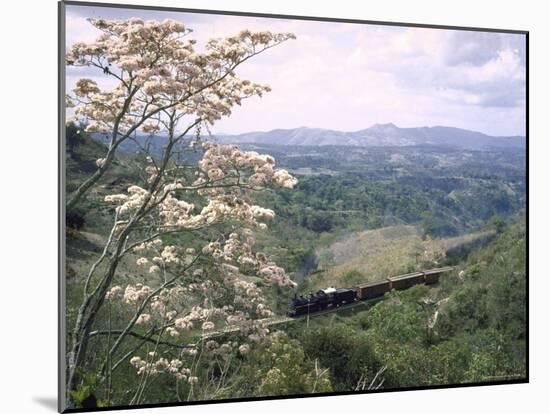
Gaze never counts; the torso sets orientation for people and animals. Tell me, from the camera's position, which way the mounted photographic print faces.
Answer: facing the viewer and to the right of the viewer
